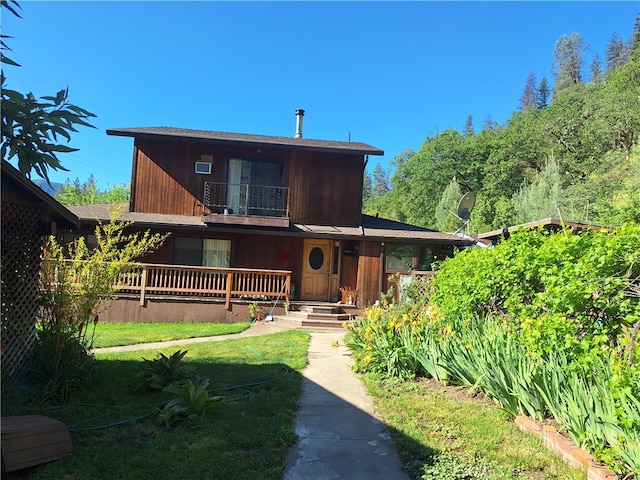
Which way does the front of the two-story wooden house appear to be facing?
toward the camera

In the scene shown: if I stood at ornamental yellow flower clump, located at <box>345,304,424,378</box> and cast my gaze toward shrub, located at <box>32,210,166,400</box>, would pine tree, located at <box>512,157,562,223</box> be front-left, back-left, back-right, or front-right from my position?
back-right

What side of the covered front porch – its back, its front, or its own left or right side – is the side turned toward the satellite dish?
left

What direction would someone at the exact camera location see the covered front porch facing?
facing the viewer

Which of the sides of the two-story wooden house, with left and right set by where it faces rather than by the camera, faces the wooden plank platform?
front

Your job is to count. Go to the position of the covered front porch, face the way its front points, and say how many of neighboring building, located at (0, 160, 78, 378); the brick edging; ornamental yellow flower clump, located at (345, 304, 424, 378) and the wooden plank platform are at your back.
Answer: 0

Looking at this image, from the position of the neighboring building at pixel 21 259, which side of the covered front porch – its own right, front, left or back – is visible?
front

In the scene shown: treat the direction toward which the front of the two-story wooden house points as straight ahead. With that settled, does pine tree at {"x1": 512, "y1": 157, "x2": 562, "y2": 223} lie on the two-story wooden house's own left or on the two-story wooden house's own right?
on the two-story wooden house's own left

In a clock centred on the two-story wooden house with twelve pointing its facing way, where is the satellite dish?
The satellite dish is roughly at 9 o'clock from the two-story wooden house.
